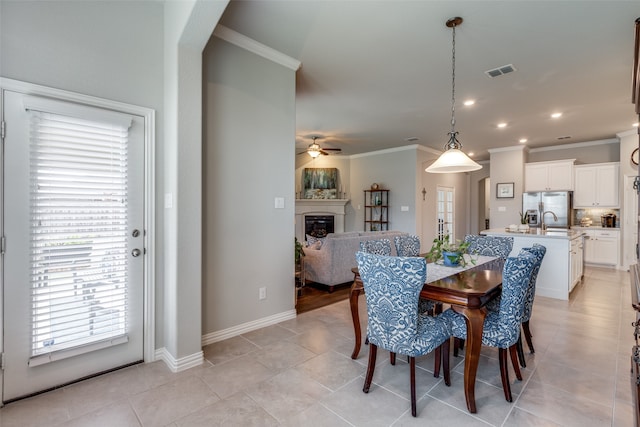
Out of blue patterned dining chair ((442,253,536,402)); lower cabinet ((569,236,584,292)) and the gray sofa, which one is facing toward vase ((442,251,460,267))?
the blue patterned dining chair

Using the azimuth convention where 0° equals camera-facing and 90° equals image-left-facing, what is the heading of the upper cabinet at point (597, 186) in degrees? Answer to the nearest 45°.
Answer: approximately 0°

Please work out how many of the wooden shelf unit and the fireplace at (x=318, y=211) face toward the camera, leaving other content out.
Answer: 2

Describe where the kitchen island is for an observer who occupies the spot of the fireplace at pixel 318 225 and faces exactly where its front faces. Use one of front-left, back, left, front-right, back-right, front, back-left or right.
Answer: front-left

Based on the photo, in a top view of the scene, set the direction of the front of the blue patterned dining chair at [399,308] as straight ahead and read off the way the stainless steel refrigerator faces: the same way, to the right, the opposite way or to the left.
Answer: the opposite way

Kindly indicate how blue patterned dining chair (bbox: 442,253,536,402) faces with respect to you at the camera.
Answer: facing away from the viewer and to the left of the viewer

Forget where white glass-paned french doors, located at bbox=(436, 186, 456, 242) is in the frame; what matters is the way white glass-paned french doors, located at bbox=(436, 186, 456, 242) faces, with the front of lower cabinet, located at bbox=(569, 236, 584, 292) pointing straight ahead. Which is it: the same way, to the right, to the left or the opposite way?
to the right

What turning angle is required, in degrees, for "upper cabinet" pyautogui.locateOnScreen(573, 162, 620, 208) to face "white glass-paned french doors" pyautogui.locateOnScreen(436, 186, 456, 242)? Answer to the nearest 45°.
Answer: approximately 90° to its right

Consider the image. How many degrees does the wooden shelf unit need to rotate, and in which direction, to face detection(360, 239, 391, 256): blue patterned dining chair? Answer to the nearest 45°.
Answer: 0° — it already faces it

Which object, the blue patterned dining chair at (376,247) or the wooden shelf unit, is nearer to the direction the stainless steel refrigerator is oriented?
the blue patterned dining chair

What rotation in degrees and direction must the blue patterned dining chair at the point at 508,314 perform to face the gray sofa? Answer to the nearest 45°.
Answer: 0° — it already faces it

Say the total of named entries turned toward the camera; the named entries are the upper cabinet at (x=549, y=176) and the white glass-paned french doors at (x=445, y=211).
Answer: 2

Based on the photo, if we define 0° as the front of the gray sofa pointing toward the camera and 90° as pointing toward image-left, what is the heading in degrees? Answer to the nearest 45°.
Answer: approximately 135°

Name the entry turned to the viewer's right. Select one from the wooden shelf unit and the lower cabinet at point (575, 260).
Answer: the lower cabinet

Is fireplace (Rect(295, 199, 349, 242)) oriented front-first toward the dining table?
yes
